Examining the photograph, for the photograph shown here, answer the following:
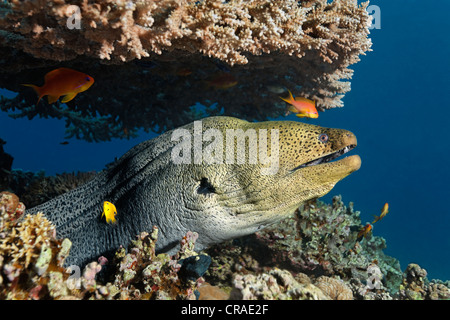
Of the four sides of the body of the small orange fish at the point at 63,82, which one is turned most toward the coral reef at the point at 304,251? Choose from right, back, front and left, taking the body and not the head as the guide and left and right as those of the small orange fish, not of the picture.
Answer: front

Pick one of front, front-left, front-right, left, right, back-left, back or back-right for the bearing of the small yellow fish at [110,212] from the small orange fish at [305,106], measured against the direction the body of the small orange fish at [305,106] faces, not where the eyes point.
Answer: back-right

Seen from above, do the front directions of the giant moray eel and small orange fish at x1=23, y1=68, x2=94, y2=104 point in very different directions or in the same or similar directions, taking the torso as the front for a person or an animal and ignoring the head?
same or similar directions

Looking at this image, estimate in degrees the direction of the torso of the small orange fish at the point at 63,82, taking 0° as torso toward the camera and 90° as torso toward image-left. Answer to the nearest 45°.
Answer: approximately 270°

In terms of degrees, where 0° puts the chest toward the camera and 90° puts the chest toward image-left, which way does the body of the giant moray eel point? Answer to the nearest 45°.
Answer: approximately 270°
